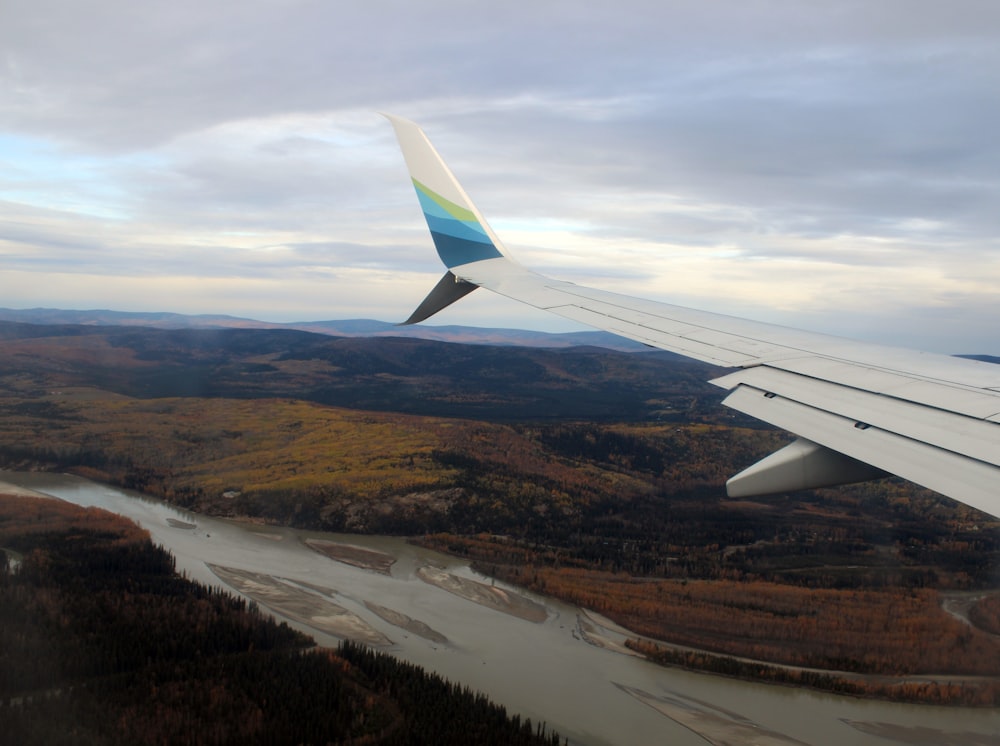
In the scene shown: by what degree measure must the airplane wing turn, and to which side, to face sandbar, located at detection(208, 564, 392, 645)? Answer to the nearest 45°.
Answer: approximately 90° to its left

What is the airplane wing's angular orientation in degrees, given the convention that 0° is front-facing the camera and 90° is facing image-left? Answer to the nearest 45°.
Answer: approximately 225°

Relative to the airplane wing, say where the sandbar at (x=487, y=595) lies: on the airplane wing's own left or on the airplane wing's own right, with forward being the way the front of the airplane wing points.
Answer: on the airplane wing's own left

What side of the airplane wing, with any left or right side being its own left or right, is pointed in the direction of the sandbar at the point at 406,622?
left
